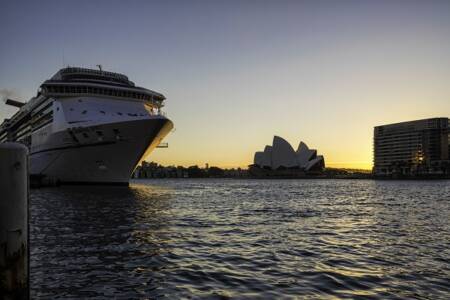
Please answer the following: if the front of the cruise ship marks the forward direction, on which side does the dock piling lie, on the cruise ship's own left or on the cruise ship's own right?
on the cruise ship's own right
